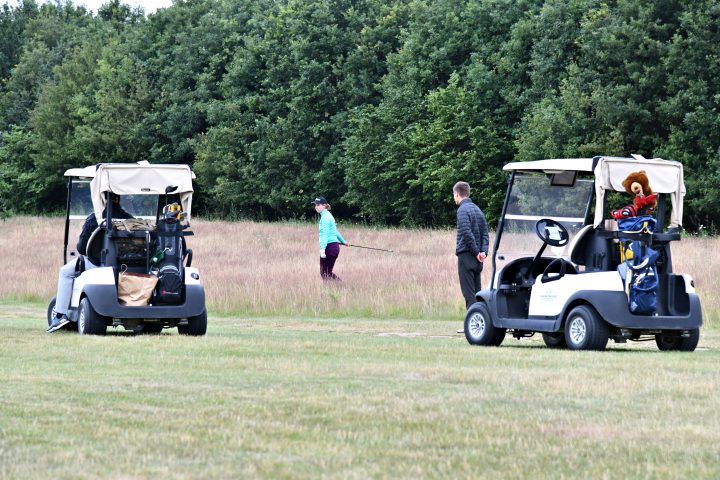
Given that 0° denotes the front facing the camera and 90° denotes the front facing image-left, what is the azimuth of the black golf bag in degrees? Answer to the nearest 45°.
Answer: approximately 0°

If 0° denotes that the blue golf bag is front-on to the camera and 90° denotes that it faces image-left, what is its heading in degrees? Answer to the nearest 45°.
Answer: approximately 315°

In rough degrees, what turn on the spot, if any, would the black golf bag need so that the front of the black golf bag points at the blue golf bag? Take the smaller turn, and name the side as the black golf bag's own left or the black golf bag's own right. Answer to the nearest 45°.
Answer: approximately 45° to the black golf bag's own left

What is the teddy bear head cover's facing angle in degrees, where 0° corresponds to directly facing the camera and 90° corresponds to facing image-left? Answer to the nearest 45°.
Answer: approximately 0°

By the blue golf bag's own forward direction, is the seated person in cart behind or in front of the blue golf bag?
behind

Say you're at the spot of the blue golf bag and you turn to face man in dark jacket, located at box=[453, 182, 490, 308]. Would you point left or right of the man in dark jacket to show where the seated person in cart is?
left
